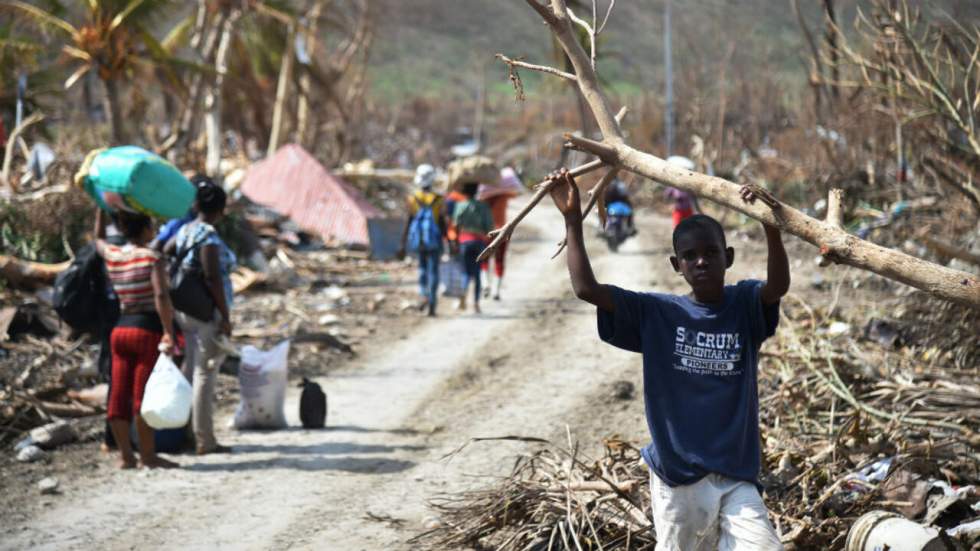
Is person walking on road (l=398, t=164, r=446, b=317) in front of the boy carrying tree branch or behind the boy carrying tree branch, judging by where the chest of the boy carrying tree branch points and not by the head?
behind

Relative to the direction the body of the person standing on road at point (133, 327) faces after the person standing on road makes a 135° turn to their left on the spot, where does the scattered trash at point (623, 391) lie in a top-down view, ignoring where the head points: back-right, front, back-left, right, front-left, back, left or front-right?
back

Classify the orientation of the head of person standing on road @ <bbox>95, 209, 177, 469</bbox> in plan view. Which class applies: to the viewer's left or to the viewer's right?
to the viewer's right

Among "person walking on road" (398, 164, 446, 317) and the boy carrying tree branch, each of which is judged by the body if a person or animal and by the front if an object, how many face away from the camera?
1

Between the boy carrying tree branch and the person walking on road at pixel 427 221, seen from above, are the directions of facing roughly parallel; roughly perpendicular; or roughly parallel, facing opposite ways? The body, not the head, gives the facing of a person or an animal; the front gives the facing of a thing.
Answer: roughly parallel, facing opposite ways

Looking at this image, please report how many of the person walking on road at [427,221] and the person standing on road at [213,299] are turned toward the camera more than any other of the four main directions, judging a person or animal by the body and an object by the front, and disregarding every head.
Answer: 0

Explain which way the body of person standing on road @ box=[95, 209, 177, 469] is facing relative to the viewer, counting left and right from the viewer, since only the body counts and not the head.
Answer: facing away from the viewer and to the right of the viewer

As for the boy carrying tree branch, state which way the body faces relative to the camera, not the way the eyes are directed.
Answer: toward the camera

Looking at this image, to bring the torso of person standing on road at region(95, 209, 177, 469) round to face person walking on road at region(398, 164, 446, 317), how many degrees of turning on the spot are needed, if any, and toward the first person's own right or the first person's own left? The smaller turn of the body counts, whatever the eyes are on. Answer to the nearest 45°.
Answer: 0° — they already face them

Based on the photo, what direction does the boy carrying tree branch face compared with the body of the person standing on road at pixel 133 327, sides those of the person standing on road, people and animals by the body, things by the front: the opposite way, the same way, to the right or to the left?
the opposite way
